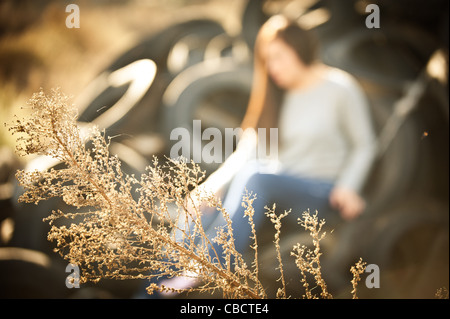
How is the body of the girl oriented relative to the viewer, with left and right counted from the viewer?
facing the viewer and to the left of the viewer
